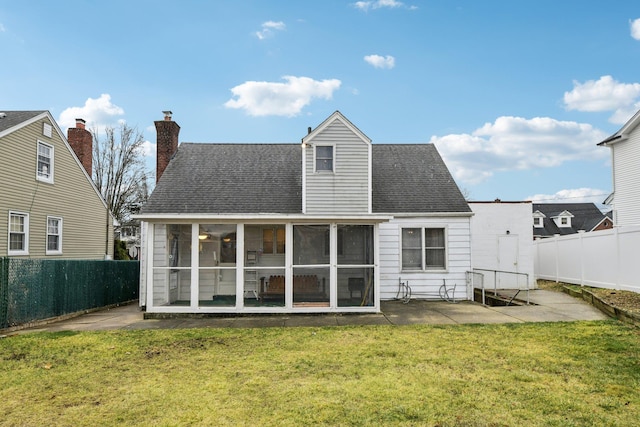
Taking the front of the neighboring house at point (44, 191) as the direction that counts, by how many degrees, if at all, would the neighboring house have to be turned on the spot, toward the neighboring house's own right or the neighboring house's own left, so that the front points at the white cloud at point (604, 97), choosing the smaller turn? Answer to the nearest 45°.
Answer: approximately 45° to the neighboring house's own right

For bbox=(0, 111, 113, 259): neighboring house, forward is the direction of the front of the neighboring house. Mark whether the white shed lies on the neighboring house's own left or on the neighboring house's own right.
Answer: on the neighboring house's own right

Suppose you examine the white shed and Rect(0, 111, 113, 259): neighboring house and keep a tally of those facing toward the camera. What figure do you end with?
1

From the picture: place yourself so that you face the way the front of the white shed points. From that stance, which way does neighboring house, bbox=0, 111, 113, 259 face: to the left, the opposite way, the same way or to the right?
the opposite way

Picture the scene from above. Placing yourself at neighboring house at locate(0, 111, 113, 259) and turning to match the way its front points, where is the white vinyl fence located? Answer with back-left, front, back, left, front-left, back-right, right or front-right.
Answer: right

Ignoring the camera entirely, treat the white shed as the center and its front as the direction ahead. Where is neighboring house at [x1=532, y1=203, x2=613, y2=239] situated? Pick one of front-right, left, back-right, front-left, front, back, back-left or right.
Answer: back

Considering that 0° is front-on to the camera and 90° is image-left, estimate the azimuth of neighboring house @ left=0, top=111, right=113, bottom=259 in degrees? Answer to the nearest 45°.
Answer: approximately 225°
